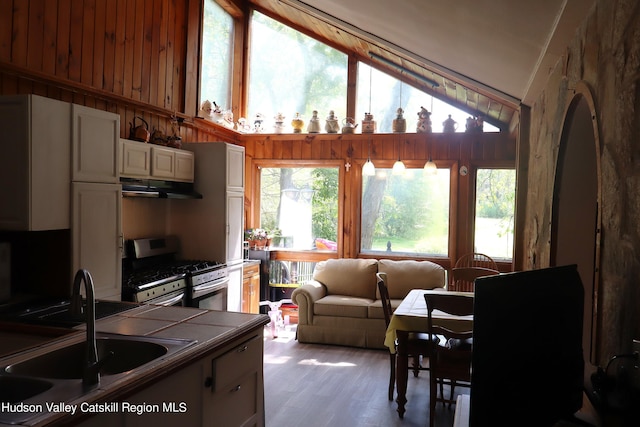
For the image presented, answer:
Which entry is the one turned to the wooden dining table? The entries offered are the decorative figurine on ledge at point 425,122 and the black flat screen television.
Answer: the decorative figurine on ledge

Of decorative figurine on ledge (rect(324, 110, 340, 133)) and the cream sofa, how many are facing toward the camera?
2

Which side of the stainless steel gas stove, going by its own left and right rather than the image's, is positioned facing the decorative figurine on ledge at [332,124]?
left

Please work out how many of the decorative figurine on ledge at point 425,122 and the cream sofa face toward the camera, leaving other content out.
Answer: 2

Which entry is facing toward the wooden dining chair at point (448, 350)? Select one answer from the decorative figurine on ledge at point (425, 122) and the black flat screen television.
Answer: the decorative figurine on ledge

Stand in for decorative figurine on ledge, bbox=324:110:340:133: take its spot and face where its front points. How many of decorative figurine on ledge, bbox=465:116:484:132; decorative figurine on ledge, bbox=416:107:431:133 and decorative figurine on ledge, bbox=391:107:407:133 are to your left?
3

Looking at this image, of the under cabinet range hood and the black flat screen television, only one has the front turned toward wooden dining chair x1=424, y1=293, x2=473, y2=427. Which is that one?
the under cabinet range hood

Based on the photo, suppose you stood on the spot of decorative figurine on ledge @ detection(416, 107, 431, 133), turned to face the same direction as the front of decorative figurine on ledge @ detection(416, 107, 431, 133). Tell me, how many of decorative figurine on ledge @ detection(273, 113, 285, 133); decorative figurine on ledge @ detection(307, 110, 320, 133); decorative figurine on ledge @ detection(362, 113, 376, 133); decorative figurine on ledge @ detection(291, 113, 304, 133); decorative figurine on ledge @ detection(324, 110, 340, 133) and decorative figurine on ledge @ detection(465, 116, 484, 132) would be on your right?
5

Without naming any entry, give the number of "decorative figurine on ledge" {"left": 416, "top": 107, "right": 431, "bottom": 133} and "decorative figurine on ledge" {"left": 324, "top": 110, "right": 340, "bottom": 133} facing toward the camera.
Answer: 2

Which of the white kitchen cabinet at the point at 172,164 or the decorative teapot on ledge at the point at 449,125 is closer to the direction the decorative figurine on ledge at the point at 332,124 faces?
the white kitchen cabinet

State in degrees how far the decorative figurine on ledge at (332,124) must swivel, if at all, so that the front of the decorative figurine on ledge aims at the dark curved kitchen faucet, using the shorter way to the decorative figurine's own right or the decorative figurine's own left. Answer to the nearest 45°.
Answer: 0° — it already faces it

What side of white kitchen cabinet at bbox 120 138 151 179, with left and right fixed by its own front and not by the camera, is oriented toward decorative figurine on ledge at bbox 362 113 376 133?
left

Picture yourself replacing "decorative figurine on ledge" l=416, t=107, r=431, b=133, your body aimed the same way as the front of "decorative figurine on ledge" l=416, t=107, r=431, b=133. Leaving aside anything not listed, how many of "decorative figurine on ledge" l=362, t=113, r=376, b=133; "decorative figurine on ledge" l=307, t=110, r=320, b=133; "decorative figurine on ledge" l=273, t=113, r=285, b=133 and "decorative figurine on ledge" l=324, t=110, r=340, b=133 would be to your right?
4

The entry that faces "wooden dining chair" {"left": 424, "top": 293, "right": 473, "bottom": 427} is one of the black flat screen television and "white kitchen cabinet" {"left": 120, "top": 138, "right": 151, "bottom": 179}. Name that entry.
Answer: the white kitchen cabinet
